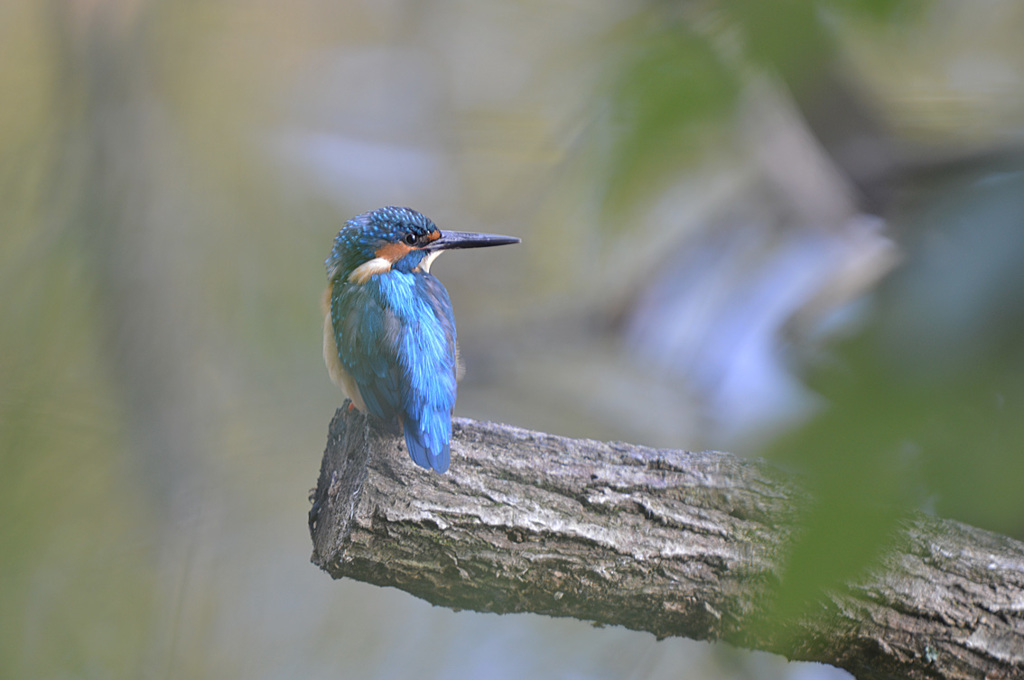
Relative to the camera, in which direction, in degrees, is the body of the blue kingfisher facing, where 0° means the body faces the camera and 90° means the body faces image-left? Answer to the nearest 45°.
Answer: approximately 135°

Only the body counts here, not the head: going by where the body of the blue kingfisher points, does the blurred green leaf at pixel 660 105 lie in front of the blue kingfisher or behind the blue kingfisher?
behind
